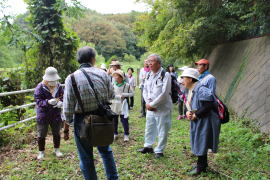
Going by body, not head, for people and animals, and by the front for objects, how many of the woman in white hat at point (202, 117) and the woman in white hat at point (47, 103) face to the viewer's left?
1

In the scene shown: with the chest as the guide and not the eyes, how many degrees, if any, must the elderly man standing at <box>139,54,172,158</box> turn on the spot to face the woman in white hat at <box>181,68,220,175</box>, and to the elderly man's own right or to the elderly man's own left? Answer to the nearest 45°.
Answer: approximately 90° to the elderly man's own left

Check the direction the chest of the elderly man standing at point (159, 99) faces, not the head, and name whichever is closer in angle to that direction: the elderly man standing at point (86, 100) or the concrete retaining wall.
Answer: the elderly man standing

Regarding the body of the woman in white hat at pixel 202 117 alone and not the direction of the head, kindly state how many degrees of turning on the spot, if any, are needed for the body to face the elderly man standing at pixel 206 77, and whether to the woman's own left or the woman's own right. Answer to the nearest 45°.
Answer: approximately 90° to the woman's own right

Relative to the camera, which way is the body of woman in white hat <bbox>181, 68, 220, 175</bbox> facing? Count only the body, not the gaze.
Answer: to the viewer's left

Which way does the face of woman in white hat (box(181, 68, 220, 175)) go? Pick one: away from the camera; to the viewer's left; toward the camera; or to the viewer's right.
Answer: to the viewer's left

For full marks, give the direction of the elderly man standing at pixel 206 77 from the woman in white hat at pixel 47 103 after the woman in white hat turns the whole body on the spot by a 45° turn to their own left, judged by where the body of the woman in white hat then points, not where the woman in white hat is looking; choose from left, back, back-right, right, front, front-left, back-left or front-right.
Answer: front-left

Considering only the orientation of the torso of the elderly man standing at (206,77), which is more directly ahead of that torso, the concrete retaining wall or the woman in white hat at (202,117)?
the woman in white hat

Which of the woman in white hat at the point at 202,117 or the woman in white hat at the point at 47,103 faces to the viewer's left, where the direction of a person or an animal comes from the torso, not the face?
the woman in white hat at the point at 202,117
